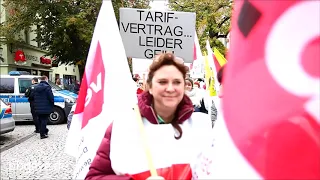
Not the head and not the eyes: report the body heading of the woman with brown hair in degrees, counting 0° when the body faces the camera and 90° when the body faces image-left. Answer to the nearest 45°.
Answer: approximately 0°

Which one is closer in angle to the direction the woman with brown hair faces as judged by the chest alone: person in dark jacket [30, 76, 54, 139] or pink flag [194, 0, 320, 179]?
the pink flag

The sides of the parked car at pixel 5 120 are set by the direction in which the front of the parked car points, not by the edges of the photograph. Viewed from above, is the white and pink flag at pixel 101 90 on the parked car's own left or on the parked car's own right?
on the parked car's own left
